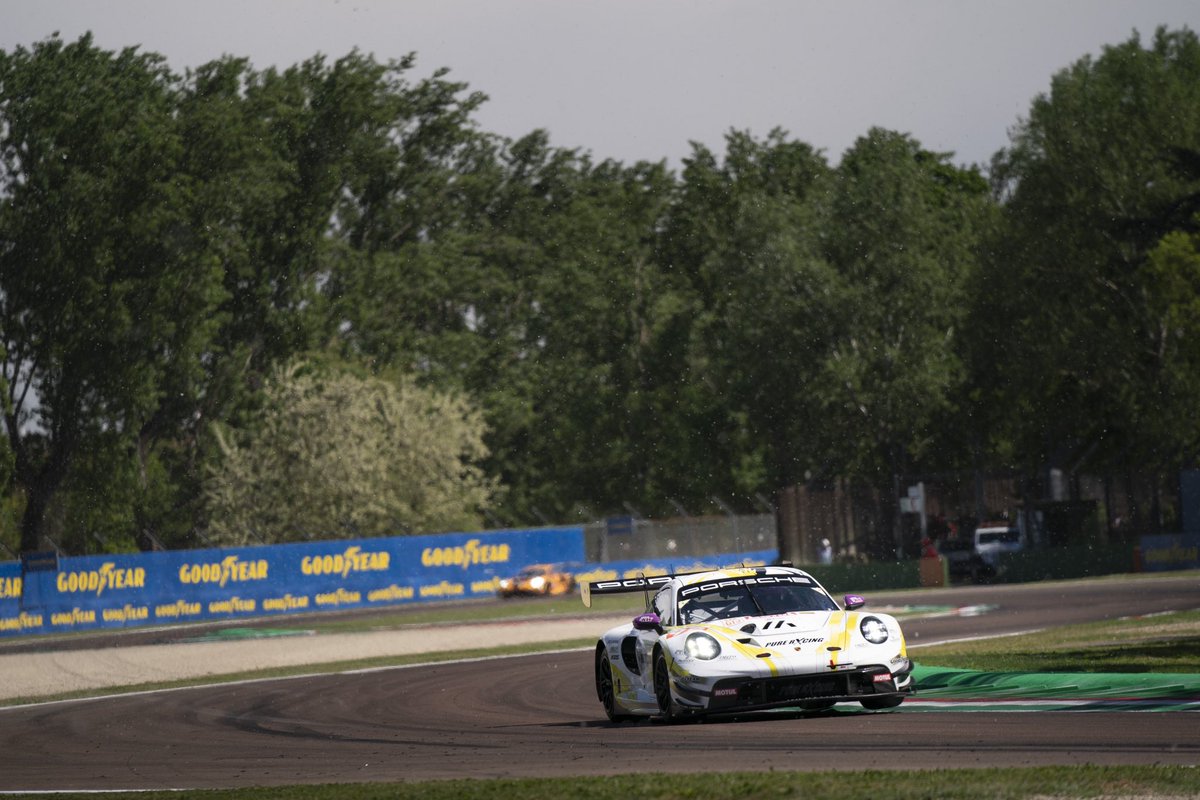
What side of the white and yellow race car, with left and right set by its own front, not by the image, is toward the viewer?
front

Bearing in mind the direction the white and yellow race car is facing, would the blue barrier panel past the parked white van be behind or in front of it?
behind
